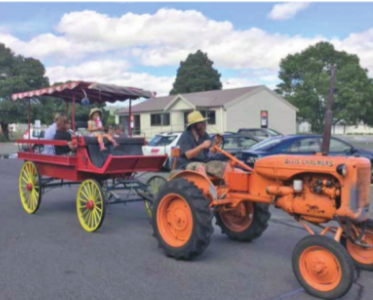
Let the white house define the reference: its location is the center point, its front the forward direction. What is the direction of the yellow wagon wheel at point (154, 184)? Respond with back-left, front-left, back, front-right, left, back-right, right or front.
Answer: front-left

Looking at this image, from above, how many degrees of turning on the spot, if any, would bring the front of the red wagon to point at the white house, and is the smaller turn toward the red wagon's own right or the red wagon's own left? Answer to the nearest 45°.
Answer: approximately 135° to the red wagon's own left

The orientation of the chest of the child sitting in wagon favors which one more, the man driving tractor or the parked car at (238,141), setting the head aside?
the man driving tractor

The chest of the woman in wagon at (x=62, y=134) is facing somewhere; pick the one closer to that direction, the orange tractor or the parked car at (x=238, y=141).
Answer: the orange tractor

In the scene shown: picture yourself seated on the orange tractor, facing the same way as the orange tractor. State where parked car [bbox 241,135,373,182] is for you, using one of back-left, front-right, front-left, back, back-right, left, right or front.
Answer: back-left

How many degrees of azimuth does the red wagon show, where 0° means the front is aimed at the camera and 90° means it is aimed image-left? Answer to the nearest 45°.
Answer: approximately 315°

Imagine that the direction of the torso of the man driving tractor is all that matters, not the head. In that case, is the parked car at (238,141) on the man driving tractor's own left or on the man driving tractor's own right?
on the man driving tractor's own left

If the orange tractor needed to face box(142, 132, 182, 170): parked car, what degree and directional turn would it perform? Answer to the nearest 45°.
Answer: approximately 135° to its left

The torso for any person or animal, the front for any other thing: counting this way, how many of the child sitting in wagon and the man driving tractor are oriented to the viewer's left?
0

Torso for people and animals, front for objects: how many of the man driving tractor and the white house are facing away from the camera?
0

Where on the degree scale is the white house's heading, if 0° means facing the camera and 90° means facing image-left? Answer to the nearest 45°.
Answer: approximately 45°

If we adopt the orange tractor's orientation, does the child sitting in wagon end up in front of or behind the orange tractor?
behind

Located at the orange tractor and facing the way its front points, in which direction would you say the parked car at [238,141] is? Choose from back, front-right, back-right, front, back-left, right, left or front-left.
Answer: back-left
